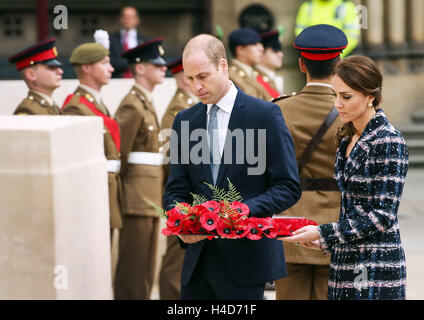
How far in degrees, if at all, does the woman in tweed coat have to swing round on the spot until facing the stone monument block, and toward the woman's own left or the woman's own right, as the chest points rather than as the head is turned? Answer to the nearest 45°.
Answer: approximately 45° to the woman's own right

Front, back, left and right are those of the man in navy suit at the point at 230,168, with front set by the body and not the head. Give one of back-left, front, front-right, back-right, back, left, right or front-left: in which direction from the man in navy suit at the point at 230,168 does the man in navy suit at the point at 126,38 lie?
back-right

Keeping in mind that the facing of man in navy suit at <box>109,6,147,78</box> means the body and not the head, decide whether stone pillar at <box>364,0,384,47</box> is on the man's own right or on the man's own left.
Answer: on the man's own left

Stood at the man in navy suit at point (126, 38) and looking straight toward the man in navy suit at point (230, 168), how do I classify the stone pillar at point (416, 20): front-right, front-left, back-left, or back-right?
back-left

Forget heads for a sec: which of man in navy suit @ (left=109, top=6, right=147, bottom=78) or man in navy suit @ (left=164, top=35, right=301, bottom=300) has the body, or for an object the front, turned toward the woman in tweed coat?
man in navy suit @ (left=109, top=6, right=147, bottom=78)

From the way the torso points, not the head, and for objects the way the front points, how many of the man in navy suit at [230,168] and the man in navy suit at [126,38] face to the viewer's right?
0

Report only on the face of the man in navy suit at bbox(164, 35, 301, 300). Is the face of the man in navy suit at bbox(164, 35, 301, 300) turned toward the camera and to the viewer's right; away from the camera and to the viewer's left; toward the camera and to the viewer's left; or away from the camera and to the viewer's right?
toward the camera and to the viewer's left

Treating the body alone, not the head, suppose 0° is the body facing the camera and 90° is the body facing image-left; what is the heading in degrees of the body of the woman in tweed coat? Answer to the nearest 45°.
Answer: approximately 45°

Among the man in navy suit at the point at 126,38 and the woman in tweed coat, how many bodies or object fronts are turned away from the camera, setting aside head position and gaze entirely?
0

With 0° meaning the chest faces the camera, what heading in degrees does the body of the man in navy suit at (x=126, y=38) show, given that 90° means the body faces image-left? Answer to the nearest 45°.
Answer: approximately 0°

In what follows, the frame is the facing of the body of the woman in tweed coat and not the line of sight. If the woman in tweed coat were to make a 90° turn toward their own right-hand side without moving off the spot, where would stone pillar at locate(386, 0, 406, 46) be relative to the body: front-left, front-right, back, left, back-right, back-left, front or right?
front-right

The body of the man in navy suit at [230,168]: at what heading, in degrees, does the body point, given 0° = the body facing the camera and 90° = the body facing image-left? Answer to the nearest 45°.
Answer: approximately 45°

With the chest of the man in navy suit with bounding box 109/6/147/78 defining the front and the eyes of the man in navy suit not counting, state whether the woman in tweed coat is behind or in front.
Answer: in front

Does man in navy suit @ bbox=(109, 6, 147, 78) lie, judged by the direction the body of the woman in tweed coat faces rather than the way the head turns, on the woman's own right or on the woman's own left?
on the woman's own right
